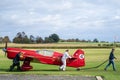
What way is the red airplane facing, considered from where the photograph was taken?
facing to the left of the viewer
